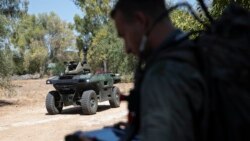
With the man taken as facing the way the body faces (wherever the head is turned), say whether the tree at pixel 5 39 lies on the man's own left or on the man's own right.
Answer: on the man's own right

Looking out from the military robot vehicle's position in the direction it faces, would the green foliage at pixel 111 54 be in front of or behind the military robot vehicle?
behind

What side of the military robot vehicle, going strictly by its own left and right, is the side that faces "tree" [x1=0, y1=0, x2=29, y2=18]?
right

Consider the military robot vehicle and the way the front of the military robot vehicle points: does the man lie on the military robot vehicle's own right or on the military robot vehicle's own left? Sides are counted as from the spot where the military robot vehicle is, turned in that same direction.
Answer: on the military robot vehicle's own left

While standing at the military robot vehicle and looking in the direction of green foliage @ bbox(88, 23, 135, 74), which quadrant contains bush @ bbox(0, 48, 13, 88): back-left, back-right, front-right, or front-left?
front-left

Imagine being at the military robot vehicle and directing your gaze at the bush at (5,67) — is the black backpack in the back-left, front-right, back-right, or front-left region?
back-left

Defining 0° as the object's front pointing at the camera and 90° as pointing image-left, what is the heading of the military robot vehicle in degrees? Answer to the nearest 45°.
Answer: approximately 45°

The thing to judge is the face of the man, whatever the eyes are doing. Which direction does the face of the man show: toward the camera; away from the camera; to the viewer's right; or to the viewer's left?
to the viewer's left

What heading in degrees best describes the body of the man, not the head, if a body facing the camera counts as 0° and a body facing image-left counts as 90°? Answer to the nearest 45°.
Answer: approximately 90°
